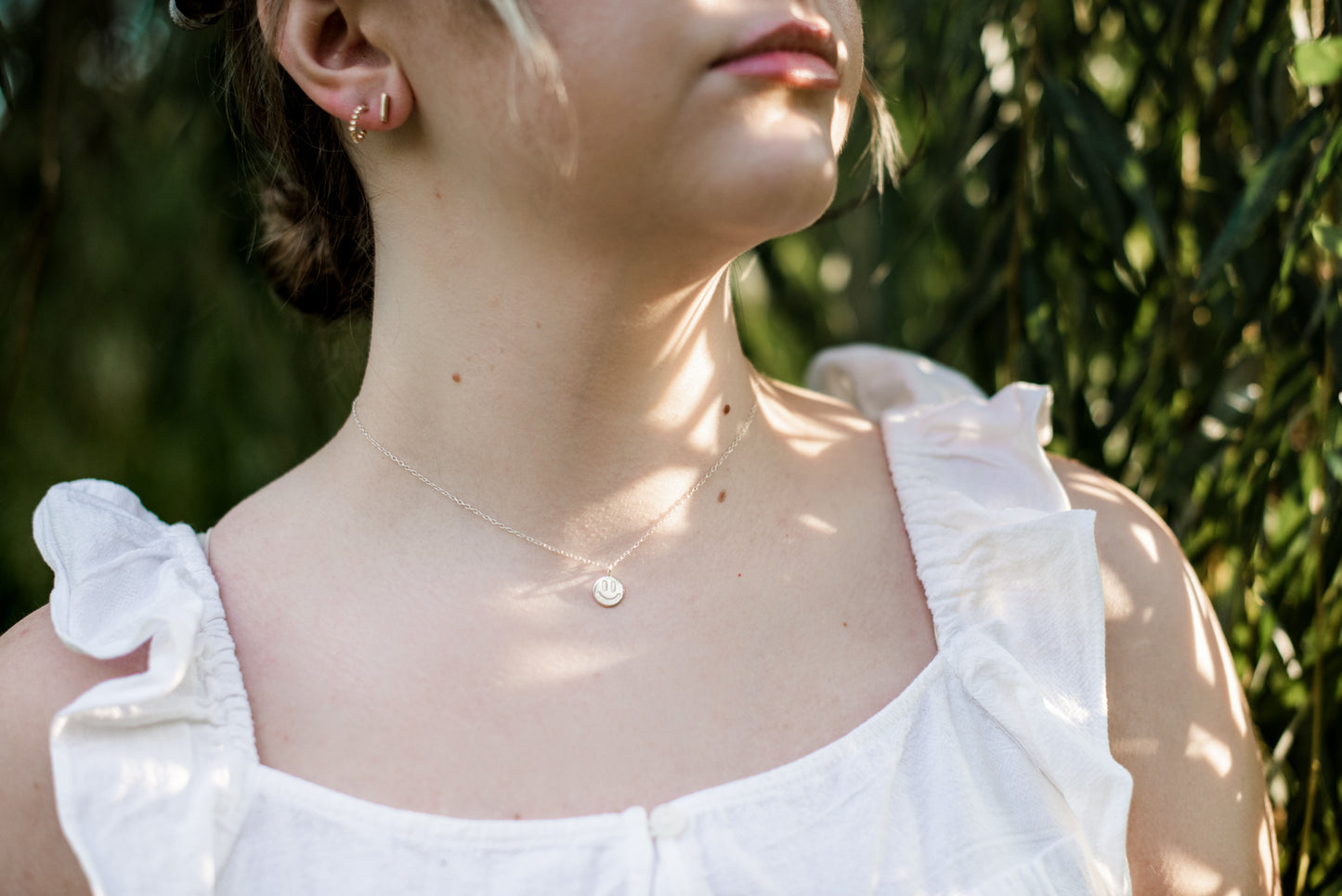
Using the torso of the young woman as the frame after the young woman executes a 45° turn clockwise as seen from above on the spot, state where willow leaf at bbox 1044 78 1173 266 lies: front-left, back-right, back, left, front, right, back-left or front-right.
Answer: back

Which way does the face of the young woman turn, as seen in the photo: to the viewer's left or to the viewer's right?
to the viewer's right

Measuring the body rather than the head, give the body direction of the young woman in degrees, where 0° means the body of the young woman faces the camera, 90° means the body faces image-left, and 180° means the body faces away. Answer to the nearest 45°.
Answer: approximately 0°
